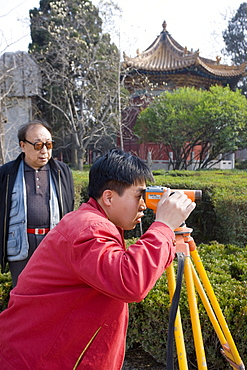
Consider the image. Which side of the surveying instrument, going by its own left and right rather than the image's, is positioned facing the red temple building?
left

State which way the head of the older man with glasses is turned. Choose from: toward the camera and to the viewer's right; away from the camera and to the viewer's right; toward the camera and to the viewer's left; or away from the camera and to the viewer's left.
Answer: toward the camera and to the viewer's right

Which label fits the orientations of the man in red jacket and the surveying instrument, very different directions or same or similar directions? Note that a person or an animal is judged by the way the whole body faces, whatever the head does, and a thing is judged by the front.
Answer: same or similar directions

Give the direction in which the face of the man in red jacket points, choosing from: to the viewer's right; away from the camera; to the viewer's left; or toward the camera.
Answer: to the viewer's right

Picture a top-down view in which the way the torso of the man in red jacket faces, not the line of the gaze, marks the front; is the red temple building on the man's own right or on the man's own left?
on the man's own left

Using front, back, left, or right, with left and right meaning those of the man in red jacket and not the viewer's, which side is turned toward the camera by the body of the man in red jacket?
right

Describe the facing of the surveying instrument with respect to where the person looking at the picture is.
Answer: facing to the right of the viewer

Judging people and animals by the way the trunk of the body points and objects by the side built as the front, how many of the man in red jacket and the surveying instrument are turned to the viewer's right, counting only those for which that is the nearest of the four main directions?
2

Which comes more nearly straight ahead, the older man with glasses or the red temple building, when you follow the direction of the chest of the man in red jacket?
the red temple building
